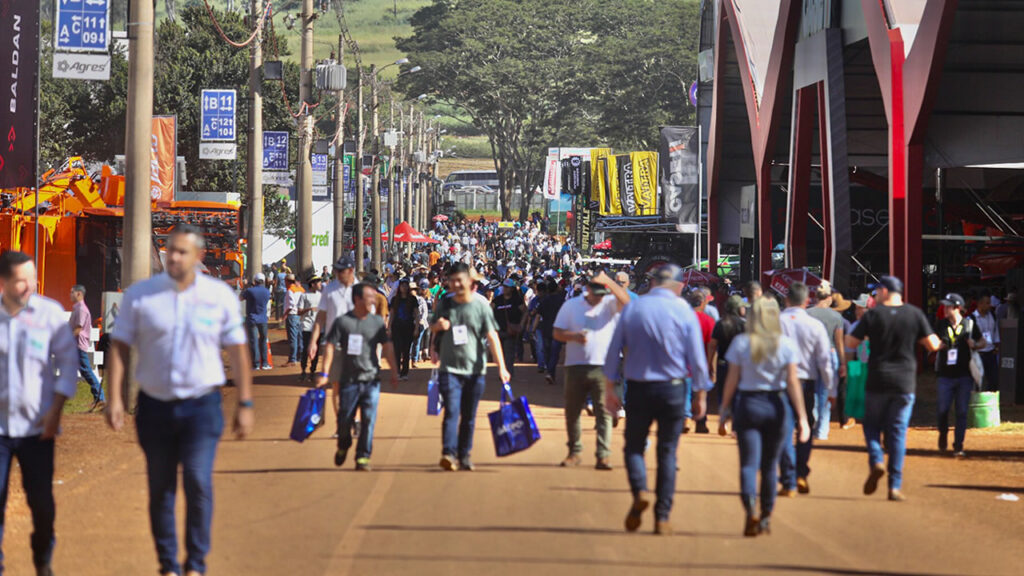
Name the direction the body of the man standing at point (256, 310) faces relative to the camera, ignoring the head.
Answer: away from the camera

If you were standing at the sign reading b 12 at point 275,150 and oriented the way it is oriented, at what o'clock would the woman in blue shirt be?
The woman in blue shirt is roughly at 12 o'clock from the sign reading b 12.

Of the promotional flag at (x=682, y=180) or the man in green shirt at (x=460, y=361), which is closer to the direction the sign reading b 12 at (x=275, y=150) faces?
the man in green shirt

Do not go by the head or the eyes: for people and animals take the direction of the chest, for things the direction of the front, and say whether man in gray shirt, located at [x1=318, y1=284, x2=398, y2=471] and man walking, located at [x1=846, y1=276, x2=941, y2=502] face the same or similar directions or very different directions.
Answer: very different directions

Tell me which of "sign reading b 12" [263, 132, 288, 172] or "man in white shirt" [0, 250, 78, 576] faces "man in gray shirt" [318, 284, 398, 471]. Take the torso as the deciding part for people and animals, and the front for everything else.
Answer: the sign reading b 12

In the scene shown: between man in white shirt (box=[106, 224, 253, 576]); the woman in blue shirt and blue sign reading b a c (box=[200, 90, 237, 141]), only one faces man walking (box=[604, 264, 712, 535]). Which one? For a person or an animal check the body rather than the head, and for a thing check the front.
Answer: the blue sign reading b a c

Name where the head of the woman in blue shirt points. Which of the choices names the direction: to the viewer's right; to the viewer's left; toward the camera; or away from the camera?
away from the camera

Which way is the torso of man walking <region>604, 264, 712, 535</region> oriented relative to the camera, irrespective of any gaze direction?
away from the camera
